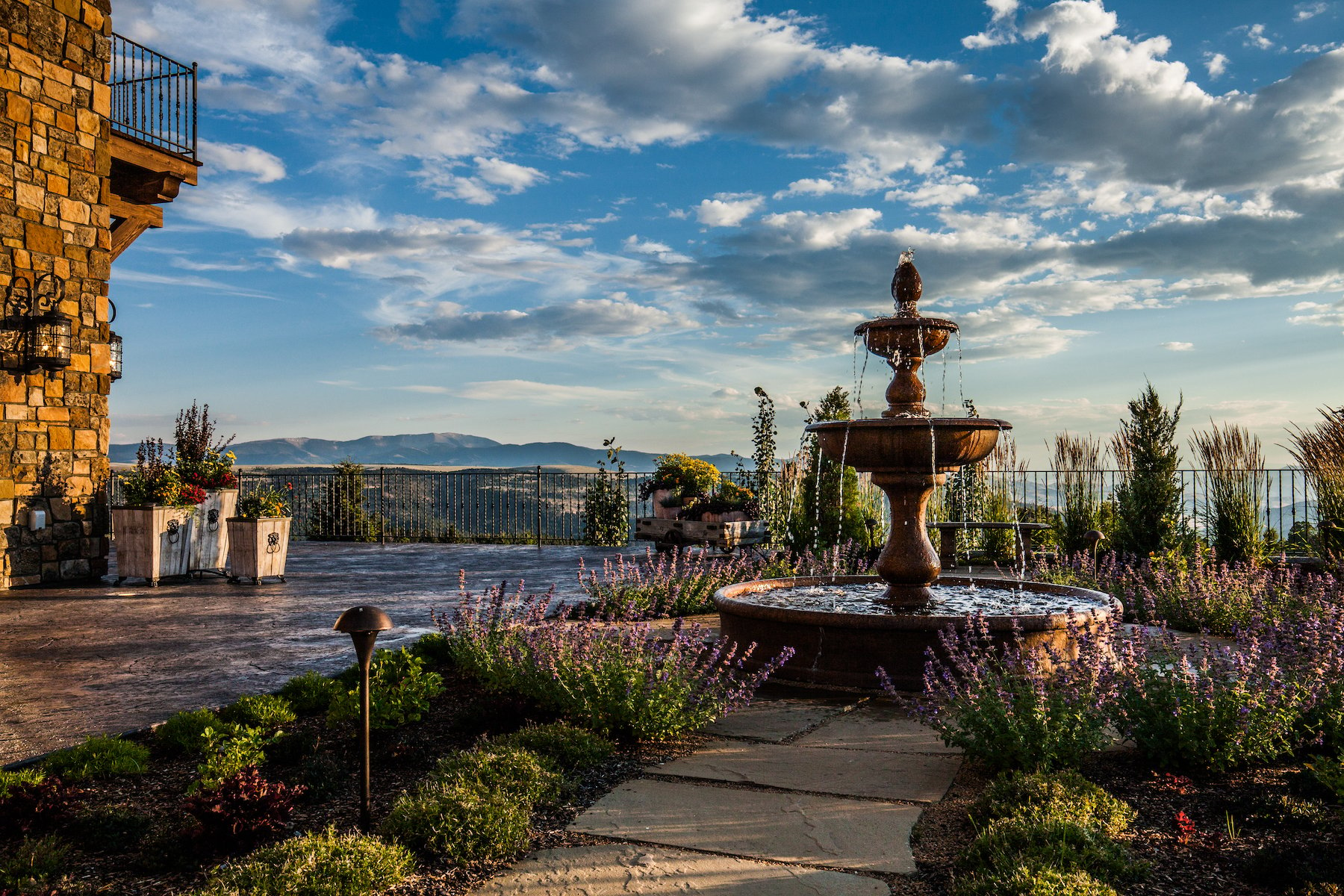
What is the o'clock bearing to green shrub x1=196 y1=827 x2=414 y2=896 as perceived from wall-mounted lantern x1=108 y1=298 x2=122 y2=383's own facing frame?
The green shrub is roughly at 3 o'clock from the wall-mounted lantern.

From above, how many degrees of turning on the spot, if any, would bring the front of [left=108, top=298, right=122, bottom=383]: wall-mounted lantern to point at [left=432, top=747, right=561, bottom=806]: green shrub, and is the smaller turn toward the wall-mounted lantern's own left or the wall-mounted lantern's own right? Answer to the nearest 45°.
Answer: approximately 90° to the wall-mounted lantern's own right

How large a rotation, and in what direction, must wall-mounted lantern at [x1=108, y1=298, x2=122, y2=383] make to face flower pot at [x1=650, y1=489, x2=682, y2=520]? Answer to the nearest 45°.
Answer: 0° — it already faces it

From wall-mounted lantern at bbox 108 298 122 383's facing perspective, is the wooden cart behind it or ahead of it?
ahead

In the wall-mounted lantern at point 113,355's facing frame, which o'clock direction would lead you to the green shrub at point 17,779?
The green shrub is roughly at 3 o'clock from the wall-mounted lantern.

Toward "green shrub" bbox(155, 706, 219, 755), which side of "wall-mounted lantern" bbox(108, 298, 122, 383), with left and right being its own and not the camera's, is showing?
right

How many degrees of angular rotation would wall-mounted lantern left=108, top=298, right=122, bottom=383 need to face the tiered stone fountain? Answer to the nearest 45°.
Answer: approximately 45° to its right

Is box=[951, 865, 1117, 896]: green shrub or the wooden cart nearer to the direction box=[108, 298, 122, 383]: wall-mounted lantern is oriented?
the wooden cart

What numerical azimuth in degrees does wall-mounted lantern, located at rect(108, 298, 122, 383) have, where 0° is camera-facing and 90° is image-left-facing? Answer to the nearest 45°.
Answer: approximately 270°

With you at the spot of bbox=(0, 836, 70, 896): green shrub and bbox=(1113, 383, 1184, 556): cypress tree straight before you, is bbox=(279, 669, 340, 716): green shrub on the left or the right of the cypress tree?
left

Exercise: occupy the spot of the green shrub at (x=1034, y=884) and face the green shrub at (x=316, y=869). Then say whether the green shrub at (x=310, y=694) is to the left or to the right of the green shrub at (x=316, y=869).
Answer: right

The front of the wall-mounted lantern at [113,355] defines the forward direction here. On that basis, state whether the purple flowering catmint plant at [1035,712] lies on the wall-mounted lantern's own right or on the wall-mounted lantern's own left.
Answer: on the wall-mounted lantern's own right
